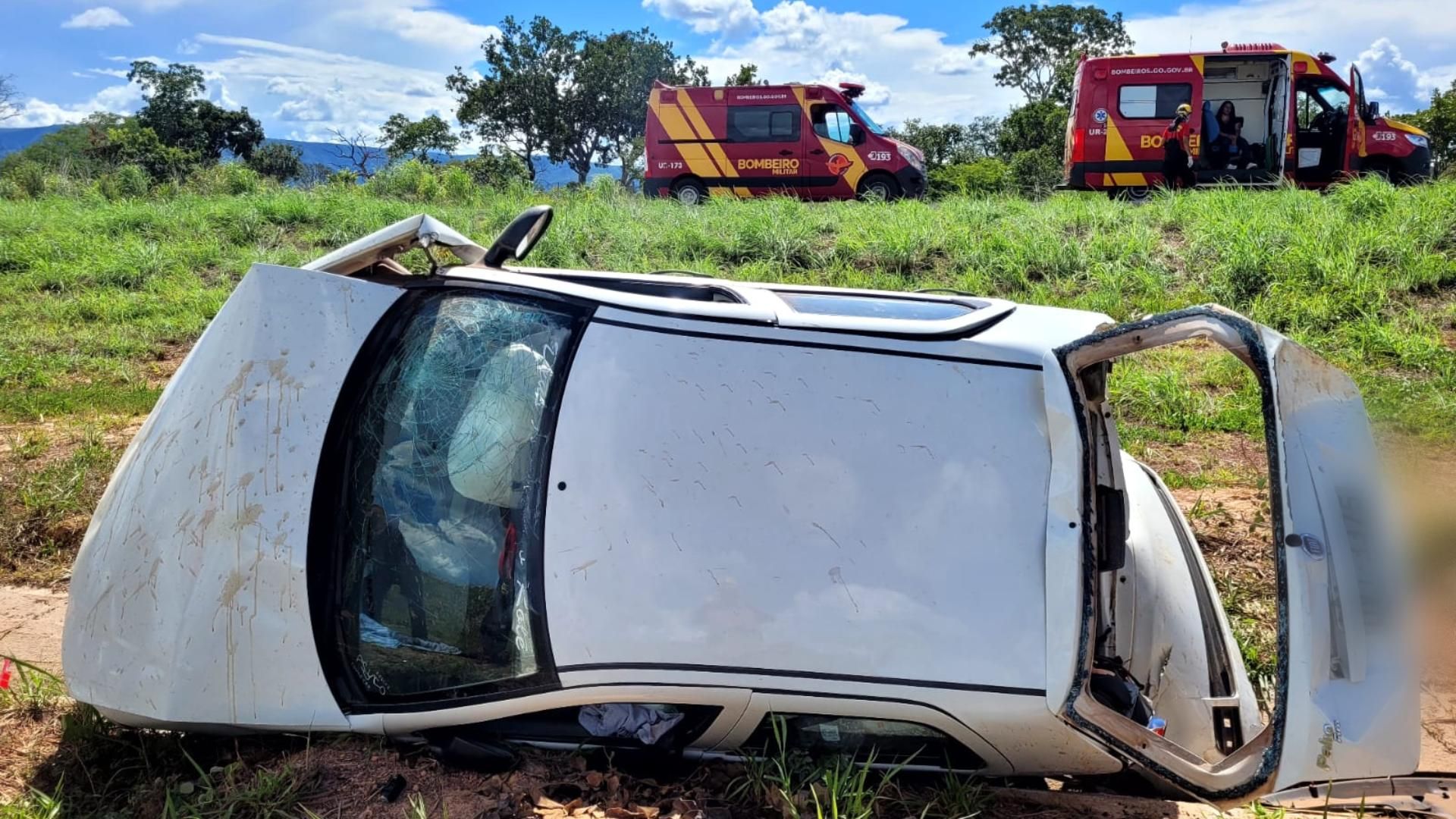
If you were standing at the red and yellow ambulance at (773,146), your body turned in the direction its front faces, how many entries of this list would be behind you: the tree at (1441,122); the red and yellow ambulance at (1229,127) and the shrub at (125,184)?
1

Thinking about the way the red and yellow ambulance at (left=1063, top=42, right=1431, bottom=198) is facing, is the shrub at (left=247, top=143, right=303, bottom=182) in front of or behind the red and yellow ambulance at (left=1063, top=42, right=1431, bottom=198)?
behind

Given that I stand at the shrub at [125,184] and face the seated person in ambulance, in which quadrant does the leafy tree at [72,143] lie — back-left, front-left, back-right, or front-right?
back-left

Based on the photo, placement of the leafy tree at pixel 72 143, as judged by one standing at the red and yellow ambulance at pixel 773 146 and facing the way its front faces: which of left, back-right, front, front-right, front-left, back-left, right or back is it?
back-left

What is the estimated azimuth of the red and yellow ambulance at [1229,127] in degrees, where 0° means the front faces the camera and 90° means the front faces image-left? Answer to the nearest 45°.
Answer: approximately 270°

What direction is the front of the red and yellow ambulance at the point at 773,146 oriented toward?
to the viewer's right

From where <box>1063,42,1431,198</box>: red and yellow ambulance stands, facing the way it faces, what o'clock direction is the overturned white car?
The overturned white car is roughly at 3 o'clock from the red and yellow ambulance.

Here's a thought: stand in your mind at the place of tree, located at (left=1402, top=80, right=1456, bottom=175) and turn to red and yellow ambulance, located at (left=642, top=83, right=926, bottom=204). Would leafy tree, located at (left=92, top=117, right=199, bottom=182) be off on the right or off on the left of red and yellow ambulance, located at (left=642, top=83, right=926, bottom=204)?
right

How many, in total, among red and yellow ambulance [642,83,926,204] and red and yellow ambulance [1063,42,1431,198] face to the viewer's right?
2

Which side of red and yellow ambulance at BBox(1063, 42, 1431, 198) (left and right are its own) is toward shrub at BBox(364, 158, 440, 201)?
back
